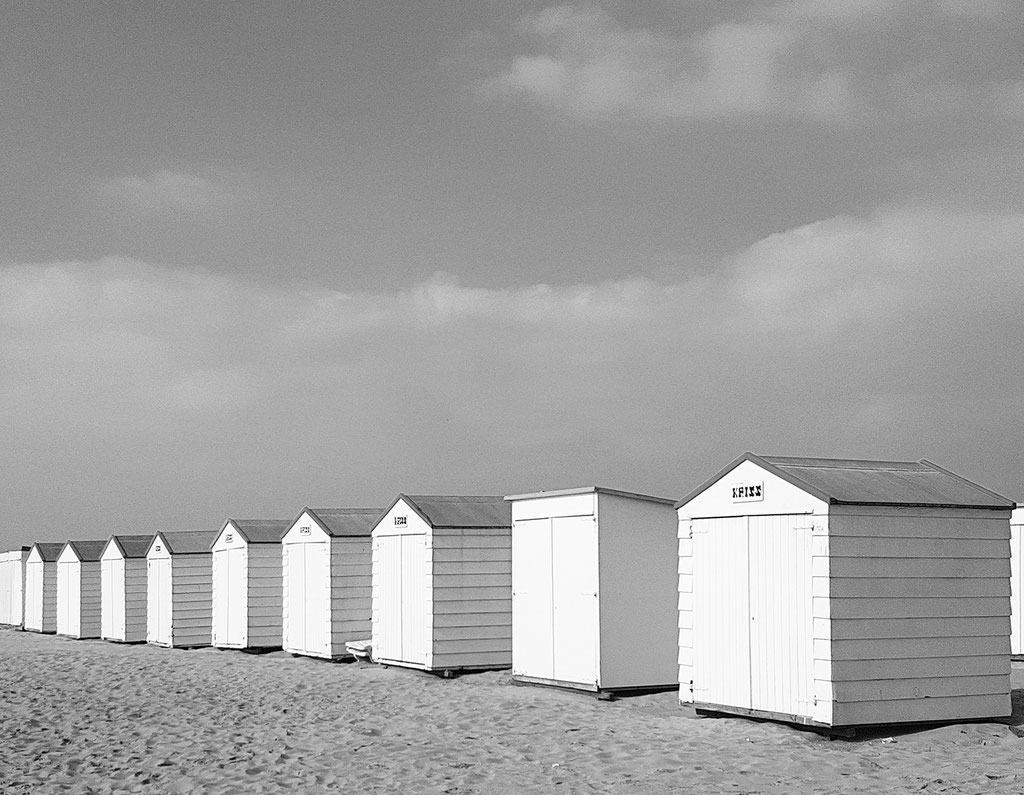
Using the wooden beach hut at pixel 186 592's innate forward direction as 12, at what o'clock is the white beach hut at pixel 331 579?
The white beach hut is roughly at 10 o'clock from the wooden beach hut.

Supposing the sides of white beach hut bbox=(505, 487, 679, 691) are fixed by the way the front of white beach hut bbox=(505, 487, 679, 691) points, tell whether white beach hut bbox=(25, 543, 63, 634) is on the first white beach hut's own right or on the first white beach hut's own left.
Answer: on the first white beach hut's own right

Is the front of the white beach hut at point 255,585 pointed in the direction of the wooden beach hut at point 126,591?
no

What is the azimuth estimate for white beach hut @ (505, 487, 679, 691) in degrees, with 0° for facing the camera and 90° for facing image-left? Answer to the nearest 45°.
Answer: approximately 45°

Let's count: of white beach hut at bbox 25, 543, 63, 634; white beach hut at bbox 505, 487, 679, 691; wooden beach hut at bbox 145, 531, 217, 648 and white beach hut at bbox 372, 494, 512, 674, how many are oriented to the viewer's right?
0

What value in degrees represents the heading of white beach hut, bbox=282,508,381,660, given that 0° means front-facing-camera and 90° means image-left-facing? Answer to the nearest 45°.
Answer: approximately 45°

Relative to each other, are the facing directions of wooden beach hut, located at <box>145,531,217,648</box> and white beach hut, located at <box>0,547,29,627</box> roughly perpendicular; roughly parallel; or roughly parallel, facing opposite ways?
roughly parallel

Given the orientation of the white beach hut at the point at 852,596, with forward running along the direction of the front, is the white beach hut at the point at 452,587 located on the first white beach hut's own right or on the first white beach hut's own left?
on the first white beach hut's own right

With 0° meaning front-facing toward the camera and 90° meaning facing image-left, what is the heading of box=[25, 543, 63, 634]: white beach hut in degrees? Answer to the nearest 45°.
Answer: approximately 45°

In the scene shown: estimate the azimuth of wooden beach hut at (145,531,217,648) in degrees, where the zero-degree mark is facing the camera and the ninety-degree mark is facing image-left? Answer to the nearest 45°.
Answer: approximately 45°

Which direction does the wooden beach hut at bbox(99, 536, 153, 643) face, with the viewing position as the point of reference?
facing the viewer and to the left of the viewer

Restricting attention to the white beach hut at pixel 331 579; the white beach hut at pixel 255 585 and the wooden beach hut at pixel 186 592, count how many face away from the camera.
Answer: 0

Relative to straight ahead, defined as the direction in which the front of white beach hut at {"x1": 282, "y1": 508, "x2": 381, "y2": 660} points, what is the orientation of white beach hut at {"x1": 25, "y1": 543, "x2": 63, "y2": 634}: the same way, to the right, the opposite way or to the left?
the same way

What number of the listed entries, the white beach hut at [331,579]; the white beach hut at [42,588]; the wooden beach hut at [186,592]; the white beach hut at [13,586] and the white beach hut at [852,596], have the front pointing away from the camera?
0

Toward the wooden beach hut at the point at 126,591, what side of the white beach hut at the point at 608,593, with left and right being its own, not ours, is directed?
right

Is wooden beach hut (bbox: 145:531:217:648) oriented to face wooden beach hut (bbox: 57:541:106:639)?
no

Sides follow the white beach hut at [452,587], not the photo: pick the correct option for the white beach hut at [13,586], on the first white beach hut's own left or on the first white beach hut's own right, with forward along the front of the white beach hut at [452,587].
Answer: on the first white beach hut's own right

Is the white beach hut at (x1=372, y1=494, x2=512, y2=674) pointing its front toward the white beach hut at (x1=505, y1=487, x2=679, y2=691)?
no
